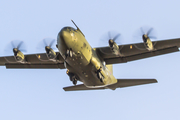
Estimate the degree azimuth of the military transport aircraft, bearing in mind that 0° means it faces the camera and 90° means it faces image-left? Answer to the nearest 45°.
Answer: approximately 45°
